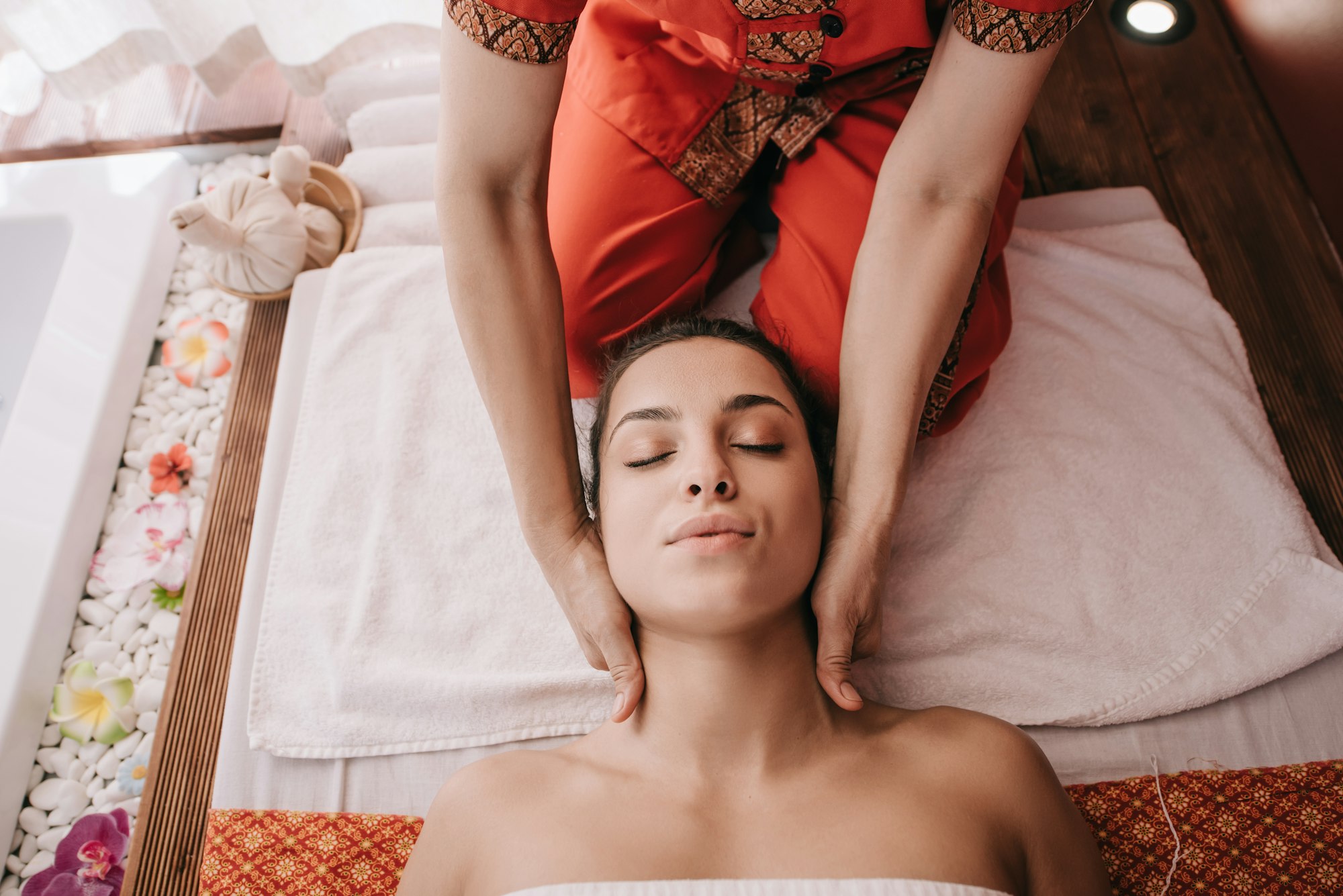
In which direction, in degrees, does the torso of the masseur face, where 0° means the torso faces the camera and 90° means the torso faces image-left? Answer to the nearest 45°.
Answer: approximately 0°

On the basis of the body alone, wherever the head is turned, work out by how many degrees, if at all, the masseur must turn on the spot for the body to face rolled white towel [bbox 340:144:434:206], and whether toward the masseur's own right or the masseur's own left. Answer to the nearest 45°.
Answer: approximately 135° to the masseur's own right

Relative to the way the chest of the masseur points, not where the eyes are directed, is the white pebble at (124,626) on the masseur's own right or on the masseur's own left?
on the masseur's own right

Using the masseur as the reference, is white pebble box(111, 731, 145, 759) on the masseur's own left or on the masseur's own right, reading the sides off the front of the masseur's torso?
on the masseur's own right
